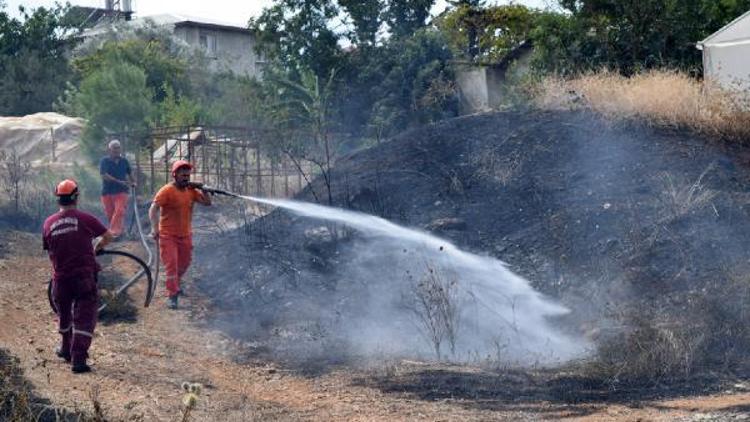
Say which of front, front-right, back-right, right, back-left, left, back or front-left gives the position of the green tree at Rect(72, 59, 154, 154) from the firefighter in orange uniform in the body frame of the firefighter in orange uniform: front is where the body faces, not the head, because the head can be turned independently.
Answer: back-left

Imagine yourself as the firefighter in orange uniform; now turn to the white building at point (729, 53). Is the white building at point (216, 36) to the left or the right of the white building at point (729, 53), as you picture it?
left

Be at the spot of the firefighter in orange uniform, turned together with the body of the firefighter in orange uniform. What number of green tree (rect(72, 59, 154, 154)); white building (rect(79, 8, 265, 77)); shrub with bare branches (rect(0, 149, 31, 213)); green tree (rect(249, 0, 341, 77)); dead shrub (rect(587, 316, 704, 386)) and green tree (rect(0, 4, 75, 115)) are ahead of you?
1

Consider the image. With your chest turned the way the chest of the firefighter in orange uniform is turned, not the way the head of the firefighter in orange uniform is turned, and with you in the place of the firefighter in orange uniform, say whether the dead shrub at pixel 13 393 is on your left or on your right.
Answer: on your right

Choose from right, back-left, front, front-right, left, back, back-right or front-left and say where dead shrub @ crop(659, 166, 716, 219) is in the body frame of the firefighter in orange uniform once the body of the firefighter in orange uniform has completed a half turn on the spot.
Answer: back-right

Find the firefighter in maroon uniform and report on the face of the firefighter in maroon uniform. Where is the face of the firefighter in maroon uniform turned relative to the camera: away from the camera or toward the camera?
away from the camera

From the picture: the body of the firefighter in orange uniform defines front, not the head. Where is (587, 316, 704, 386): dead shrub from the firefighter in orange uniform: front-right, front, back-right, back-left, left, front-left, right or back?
front

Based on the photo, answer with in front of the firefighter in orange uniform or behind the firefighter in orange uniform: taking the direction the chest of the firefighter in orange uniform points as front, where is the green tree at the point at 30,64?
behind

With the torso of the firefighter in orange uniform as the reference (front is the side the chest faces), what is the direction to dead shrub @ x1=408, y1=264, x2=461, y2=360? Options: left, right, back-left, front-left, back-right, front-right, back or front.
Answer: front

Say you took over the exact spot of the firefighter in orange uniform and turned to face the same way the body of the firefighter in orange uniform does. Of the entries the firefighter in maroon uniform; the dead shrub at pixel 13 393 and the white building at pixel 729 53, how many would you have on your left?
1

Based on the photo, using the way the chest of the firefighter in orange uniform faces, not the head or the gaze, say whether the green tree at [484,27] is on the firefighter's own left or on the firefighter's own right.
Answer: on the firefighter's own left

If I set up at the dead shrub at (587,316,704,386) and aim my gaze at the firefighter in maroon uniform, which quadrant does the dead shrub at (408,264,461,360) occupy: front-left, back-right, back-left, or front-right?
front-right

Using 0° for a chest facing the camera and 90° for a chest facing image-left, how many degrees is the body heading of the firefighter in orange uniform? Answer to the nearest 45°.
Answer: approximately 315°

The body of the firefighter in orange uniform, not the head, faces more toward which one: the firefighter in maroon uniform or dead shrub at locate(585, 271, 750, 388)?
the dead shrub

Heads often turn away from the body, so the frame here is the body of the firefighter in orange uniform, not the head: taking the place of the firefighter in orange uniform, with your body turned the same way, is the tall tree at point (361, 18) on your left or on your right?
on your left

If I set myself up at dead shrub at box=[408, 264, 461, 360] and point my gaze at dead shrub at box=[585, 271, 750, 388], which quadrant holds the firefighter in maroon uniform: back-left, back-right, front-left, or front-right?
back-right

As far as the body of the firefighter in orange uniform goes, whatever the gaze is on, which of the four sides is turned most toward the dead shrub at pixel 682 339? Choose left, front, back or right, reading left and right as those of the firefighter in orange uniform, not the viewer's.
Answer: front
